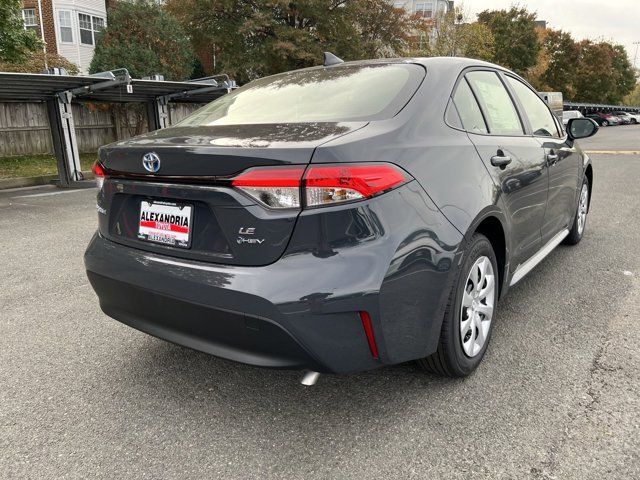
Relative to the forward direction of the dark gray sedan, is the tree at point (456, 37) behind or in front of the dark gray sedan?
in front

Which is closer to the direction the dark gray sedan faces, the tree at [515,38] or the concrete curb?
the tree

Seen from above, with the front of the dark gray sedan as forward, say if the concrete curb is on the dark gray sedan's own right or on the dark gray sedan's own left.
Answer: on the dark gray sedan's own left

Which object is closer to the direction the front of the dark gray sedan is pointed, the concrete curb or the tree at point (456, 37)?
the tree

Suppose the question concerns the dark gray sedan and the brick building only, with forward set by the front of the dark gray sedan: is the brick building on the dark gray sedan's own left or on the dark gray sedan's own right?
on the dark gray sedan's own left

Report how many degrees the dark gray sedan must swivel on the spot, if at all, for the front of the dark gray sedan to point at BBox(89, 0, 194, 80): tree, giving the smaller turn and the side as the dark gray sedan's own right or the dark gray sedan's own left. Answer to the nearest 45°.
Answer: approximately 45° to the dark gray sedan's own left

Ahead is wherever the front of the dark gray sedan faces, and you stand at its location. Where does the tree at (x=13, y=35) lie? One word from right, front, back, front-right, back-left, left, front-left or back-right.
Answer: left

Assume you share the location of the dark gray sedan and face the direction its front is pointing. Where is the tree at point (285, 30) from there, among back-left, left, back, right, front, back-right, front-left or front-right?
front-left

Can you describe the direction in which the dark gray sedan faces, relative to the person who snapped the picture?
facing away from the viewer and to the right of the viewer

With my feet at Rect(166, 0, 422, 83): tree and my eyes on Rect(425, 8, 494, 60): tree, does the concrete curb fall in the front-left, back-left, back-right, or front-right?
back-right

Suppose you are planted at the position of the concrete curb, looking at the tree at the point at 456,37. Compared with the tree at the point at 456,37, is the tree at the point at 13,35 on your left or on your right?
left
